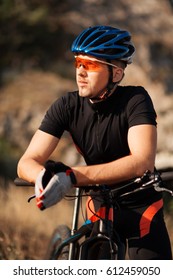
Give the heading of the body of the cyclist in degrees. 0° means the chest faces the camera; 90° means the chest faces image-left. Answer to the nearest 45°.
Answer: approximately 45°

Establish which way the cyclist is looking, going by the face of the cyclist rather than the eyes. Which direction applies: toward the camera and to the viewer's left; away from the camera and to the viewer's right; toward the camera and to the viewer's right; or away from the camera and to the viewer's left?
toward the camera and to the viewer's left
